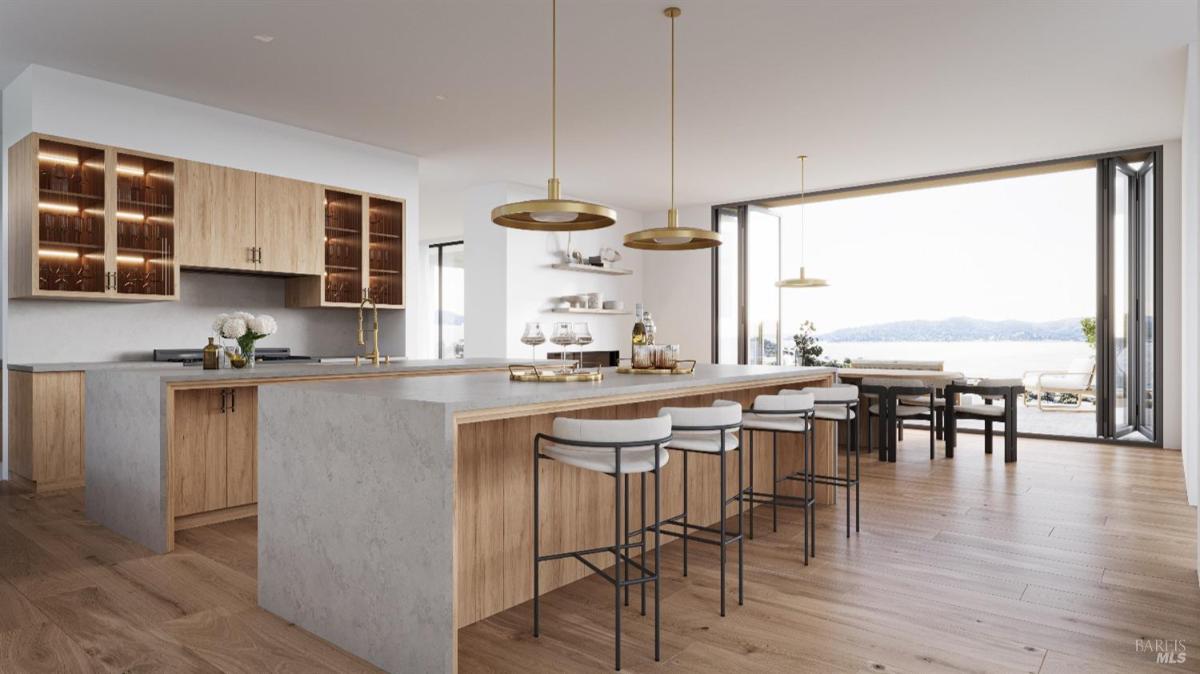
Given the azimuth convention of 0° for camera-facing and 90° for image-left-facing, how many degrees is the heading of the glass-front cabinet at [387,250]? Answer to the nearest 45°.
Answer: approximately 315°

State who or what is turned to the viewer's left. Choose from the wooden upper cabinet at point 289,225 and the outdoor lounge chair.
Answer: the outdoor lounge chair

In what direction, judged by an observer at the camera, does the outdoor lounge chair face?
facing to the left of the viewer

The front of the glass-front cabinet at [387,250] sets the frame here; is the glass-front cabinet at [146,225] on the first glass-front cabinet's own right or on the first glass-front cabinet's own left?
on the first glass-front cabinet's own right

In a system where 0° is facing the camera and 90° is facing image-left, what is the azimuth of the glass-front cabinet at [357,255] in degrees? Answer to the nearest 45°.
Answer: approximately 315°

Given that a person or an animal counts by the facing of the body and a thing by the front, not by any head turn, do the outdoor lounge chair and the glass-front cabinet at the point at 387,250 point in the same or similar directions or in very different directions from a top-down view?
very different directions

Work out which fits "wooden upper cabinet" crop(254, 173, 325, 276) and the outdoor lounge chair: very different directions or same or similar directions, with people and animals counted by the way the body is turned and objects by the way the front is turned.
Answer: very different directions
